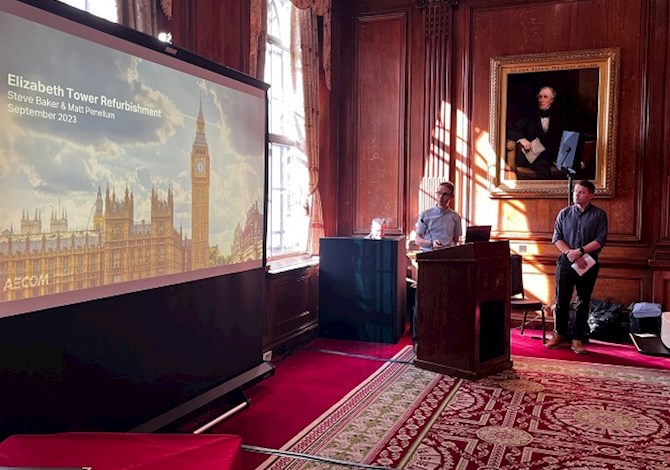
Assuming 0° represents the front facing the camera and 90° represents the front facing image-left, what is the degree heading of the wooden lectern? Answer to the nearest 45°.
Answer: approximately 315°

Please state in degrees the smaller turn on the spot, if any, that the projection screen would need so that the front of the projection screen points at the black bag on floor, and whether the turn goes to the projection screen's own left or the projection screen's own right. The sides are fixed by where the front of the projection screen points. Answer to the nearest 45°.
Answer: approximately 45° to the projection screen's own left

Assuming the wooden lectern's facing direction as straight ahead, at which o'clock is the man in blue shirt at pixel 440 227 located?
The man in blue shirt is roughly at 7 o'clock from the wooden lectern.

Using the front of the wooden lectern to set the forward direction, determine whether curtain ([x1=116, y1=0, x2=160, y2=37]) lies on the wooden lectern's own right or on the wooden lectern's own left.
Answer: on the wooden lectern's own right

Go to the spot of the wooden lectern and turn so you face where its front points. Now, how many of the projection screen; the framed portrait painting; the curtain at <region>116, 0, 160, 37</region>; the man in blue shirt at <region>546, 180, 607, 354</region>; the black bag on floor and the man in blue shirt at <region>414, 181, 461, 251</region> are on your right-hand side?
2

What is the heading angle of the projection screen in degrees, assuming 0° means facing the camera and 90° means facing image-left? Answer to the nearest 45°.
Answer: approximately 315°

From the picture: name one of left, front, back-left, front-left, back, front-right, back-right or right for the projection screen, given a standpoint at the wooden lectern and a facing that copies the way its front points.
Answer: right

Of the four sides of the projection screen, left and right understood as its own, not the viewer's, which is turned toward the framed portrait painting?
left

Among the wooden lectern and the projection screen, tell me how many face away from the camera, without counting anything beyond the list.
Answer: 0

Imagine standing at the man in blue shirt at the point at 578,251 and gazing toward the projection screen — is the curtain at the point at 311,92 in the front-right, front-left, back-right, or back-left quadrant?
front-right

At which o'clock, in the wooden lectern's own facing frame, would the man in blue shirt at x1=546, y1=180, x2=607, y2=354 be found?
The man in blue shirt is roughly at 9 o'clock from the wooden lectern.
